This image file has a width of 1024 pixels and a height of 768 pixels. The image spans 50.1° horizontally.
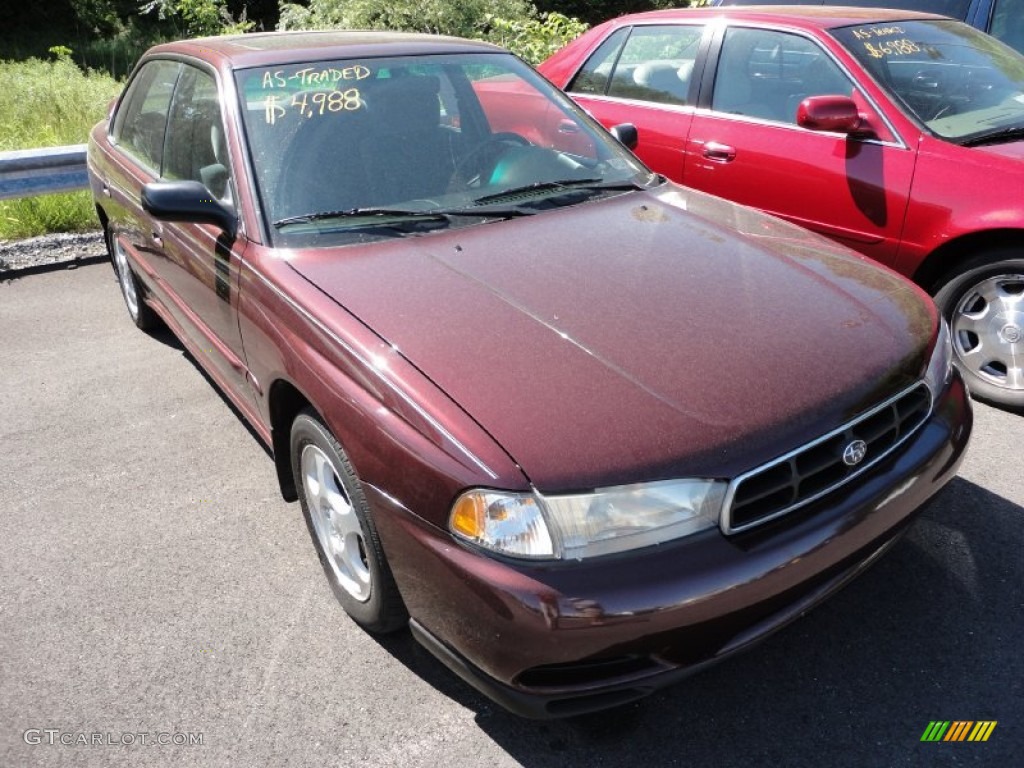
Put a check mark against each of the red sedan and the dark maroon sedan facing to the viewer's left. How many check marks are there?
0

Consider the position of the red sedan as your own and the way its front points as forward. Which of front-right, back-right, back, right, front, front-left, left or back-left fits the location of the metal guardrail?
back-right

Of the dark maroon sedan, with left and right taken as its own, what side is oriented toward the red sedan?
left

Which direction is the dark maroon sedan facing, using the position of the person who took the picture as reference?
facing the viewer and to the right of the viewer

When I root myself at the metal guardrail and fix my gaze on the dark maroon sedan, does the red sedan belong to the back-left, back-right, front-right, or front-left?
front-left

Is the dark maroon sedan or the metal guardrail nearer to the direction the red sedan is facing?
the dark maroon sedan

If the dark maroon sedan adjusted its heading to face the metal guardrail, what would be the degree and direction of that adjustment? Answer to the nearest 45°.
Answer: approximately 180°
